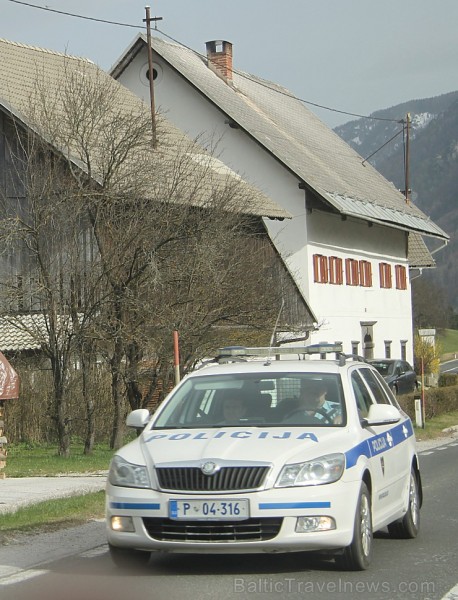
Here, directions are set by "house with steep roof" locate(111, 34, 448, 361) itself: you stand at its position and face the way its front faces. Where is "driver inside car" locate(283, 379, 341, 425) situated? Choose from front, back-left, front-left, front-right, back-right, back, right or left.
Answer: front-right

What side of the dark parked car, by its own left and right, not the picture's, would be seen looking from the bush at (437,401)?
left

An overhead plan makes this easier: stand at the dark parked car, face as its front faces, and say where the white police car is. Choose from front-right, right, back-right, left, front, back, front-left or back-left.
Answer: front-left

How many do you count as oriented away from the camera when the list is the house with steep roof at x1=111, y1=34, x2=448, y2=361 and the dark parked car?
0

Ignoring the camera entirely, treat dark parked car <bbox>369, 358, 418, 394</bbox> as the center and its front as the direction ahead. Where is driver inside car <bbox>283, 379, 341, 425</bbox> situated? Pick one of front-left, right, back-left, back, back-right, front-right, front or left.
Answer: front-left

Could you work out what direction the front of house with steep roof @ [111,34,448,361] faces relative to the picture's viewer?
facing the viewer and to the right of the viewer

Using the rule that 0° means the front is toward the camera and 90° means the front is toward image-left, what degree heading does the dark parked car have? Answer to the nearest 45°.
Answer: approximately 45°

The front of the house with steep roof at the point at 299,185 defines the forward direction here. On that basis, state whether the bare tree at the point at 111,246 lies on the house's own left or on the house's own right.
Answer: on the house's own right
